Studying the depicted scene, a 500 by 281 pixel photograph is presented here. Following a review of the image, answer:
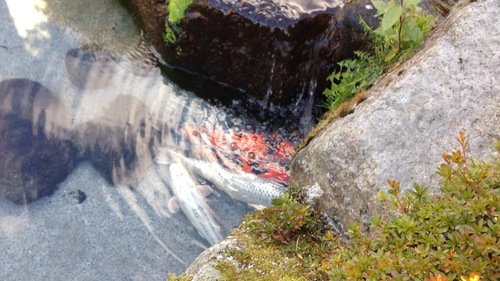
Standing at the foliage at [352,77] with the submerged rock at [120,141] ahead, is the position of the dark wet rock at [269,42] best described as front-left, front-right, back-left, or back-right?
front-right

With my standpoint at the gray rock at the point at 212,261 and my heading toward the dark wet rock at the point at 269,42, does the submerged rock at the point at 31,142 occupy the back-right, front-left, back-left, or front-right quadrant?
front-left

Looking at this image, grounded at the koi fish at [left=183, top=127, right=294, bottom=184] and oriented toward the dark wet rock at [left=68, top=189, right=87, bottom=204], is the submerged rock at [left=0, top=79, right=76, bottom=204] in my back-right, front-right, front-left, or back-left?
front-right

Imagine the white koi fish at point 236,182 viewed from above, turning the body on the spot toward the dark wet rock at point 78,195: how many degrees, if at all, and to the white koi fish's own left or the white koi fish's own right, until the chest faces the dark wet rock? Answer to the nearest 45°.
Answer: approximately 135° to the white koi fish's own right

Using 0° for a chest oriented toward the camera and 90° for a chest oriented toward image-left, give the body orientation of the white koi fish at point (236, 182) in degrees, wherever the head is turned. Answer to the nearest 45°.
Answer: approximately 315°

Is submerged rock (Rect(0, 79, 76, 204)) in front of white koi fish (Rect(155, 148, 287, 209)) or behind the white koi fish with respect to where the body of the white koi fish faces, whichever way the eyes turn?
behind

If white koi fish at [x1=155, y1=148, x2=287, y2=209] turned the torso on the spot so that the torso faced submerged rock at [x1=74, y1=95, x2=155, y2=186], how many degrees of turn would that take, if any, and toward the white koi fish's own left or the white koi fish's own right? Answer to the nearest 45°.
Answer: approximately 135° to the white koi fish's own right
